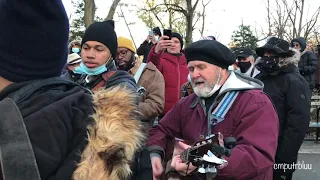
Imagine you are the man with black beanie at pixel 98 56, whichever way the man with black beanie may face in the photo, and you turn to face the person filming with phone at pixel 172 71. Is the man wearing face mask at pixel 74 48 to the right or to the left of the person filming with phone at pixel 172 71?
left

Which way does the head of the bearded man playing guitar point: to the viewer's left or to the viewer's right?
to the viewer's left

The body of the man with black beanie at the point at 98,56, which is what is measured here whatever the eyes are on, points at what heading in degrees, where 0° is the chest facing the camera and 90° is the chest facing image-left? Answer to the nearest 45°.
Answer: approximately 45°

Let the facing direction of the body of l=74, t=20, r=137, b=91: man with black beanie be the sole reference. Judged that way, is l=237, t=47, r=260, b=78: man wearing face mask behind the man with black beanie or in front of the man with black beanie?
behind

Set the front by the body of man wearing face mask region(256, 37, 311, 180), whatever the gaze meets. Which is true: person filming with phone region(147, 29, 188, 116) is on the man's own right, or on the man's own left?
on the man's own right
